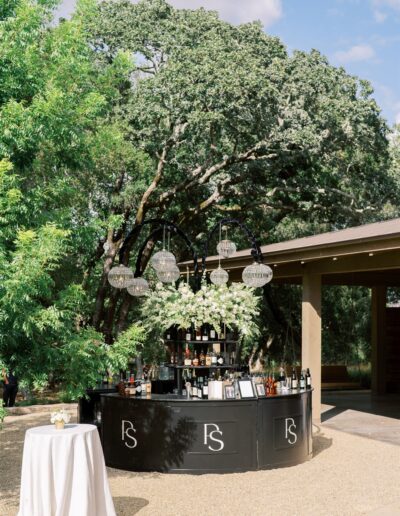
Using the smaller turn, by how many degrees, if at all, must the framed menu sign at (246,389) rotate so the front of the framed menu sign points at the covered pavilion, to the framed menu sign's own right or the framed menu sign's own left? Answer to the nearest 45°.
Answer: approximately 135° to the framed menu sign's own left

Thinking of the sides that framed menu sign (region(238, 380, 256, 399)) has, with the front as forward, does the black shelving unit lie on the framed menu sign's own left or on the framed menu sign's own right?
on the framed menu sign's own right

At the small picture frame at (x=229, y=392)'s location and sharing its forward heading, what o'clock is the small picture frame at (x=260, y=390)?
the small picture frame at (x=260, y=390) is roughly at 8 o'clock from the small picture frame at (x=229, y=392).

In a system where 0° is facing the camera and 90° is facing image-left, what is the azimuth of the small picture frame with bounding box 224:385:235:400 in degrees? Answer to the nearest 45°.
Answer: approximately 0°

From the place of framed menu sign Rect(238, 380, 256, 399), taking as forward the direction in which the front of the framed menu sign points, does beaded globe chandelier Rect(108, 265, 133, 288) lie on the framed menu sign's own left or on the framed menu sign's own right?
on the framed menu sign's own right

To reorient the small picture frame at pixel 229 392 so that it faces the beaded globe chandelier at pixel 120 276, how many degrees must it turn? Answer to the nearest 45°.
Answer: approximately 90° to its right
